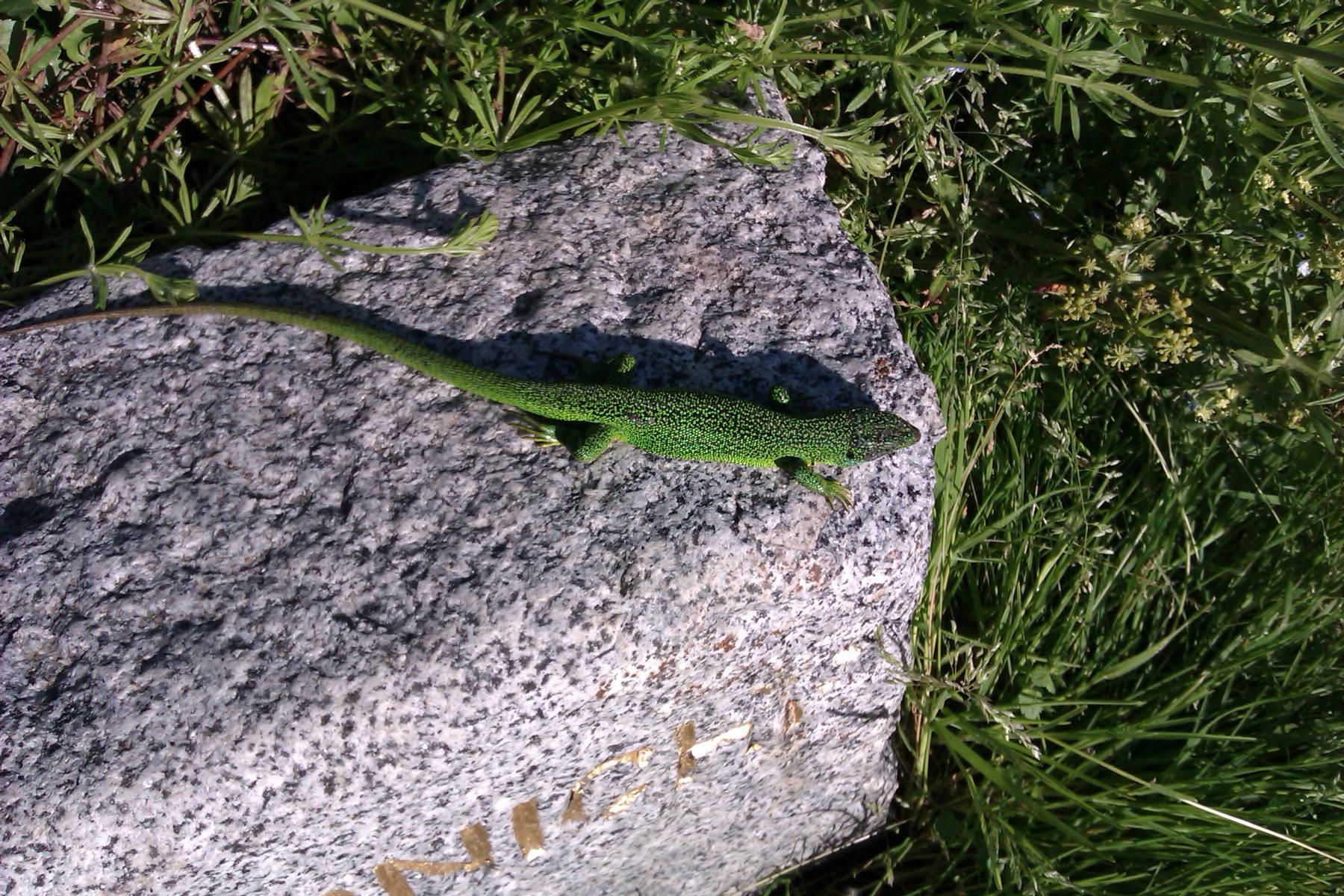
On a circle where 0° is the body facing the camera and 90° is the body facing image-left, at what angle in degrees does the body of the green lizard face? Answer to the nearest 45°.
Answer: approximately 270°
